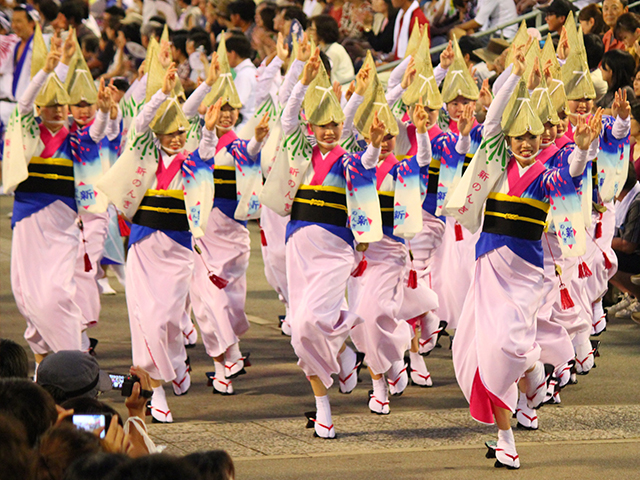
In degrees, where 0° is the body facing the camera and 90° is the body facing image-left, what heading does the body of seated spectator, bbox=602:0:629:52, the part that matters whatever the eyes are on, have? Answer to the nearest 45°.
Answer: approximately 45°

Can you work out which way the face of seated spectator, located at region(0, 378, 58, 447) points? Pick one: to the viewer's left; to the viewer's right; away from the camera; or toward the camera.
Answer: away from the camera

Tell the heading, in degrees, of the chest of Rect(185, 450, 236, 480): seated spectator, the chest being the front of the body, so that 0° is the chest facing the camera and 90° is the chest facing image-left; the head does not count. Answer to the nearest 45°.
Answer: approximately 225°

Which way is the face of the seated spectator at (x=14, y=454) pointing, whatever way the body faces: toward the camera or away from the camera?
away from the camera

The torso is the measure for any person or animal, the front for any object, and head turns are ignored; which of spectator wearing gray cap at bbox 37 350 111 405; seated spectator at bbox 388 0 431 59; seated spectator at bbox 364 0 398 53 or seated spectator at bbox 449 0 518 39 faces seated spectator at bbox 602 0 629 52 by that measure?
spectator wearing gray cap at bbox 37 350 111 405

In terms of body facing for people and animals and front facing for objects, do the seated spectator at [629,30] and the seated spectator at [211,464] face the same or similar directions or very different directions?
very different directions

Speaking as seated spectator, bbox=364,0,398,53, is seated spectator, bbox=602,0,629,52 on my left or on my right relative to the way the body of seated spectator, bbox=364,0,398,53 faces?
on my left

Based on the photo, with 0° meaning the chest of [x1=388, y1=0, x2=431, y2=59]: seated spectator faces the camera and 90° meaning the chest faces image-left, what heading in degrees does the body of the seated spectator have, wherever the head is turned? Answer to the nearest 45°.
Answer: approximately 45°

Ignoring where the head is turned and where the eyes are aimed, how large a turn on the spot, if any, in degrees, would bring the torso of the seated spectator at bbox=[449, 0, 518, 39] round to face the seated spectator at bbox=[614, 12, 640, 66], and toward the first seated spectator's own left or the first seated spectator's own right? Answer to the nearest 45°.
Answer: approximately 135° to the first seated spectator's own left

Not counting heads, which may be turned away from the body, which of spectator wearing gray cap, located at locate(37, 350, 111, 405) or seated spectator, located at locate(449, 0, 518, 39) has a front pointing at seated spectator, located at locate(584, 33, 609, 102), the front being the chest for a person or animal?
spectator wearing gray cap, located at locate(37, 350, 111, 405)
